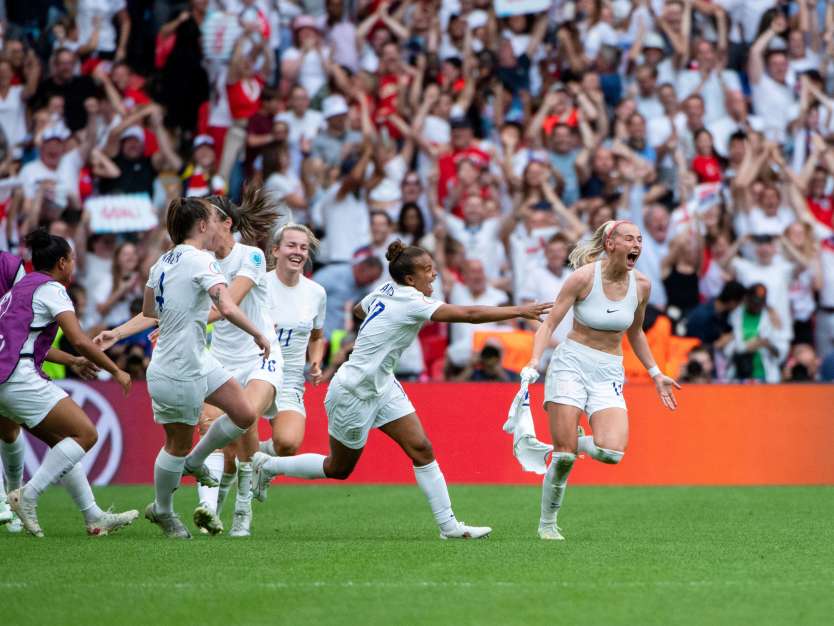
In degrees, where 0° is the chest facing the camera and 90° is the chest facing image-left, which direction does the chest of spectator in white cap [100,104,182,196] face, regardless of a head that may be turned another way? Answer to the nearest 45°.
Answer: approximately 0°

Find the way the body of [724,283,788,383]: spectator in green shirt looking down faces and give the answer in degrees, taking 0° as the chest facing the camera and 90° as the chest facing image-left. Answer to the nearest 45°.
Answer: approximately 0°

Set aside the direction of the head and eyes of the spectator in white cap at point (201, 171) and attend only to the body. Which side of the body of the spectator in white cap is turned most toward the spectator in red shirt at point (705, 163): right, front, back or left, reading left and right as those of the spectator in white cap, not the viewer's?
left

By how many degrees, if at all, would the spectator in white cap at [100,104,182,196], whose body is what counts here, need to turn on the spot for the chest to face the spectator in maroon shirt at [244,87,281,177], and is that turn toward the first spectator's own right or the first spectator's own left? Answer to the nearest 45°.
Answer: approximately 90° to the first spectator's own left

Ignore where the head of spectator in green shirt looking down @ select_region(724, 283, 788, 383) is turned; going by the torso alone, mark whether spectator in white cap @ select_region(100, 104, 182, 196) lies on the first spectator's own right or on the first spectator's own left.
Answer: on the first spectator's own right

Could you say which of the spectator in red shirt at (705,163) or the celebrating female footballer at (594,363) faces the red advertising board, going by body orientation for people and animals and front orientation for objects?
the spectator in red shirt

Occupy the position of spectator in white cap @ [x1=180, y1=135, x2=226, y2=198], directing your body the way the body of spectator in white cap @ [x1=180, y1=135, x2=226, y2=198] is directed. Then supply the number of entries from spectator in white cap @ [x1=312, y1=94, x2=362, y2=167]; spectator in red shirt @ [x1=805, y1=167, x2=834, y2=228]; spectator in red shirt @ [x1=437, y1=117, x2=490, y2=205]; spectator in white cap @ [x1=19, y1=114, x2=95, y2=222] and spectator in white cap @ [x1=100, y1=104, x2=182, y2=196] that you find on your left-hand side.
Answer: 3

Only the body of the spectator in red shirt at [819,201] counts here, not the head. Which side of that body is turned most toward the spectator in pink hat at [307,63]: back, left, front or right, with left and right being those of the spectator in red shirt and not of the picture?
right

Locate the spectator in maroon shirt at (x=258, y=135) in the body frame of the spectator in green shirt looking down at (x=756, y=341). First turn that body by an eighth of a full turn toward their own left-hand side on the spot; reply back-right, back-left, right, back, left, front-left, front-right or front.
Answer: back-right
